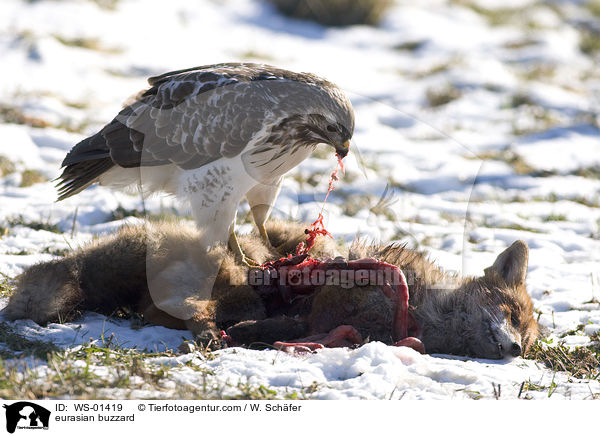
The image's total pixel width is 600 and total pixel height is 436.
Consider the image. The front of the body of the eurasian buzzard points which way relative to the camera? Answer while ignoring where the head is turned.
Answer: to the viewer's right
